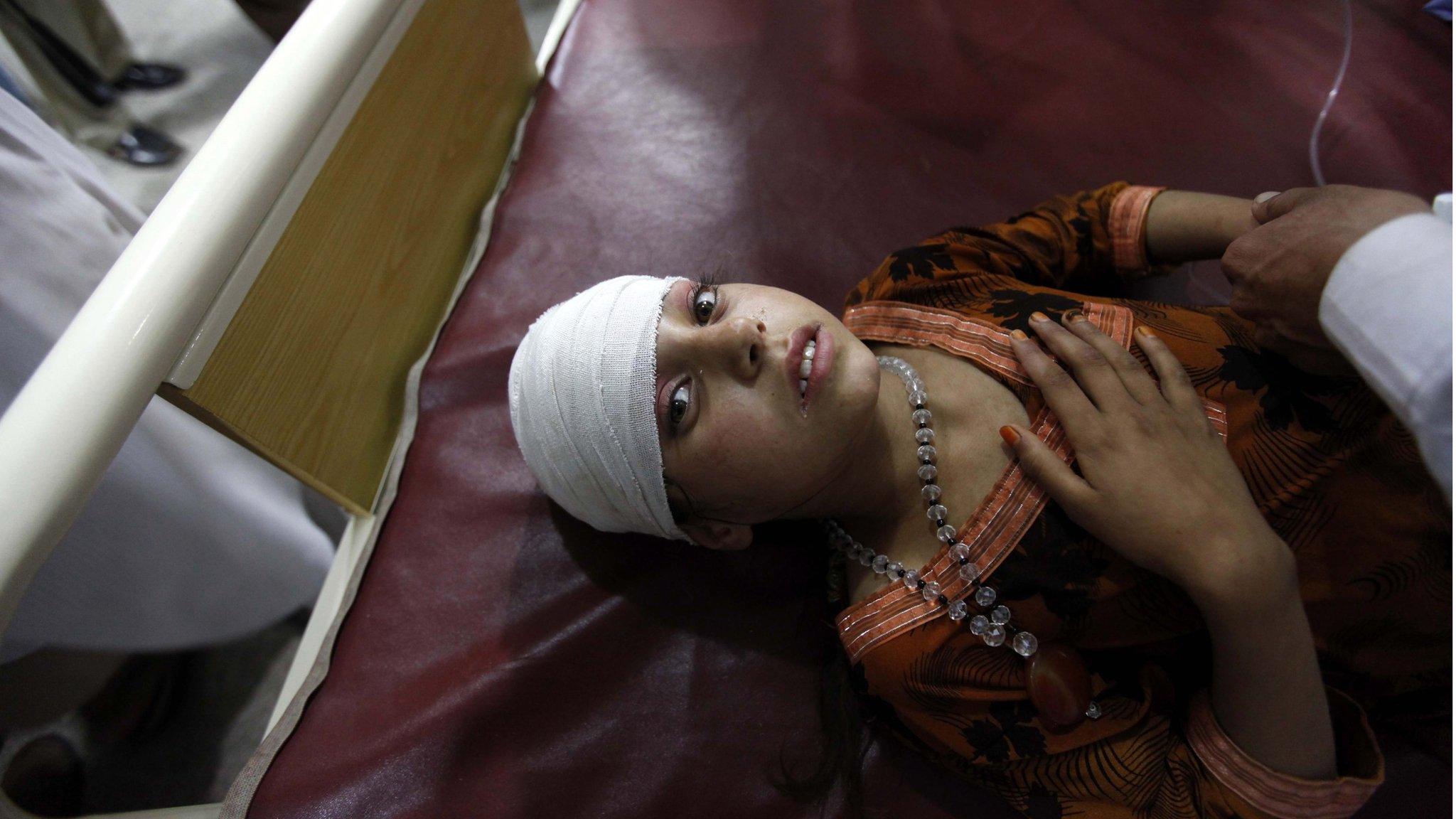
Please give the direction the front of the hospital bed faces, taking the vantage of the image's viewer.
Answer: facing to the right of the viewer
